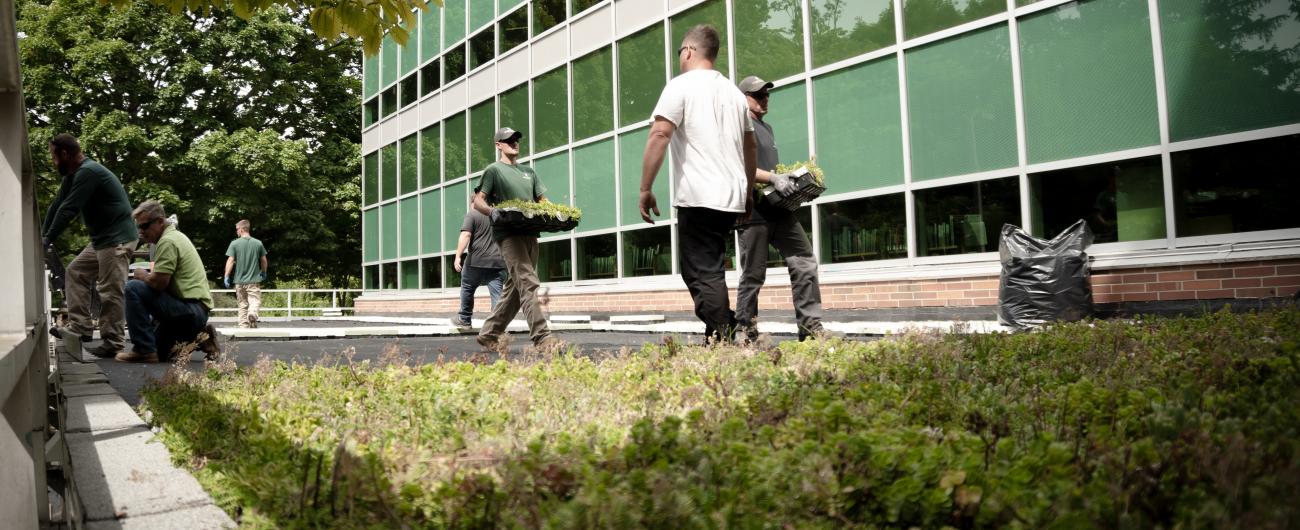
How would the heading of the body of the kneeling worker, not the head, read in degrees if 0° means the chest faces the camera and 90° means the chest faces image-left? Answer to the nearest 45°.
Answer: approximately 90°

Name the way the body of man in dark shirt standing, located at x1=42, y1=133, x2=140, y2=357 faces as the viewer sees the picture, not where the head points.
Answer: to the viewer's left

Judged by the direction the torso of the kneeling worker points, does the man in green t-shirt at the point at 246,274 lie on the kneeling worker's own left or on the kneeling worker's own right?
on the kneeling worker's own right

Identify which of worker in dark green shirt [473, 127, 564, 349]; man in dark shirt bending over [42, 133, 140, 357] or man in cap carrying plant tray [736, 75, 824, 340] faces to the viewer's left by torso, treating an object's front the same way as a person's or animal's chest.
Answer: man in dark shirt bending over [42, 133, 140, 357]

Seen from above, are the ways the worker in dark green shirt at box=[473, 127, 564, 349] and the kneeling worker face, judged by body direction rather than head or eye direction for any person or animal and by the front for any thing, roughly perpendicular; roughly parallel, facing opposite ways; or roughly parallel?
roughly perpendicular

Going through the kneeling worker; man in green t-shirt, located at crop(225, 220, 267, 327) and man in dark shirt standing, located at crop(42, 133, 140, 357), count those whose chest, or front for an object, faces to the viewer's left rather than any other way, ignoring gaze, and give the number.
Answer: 2
